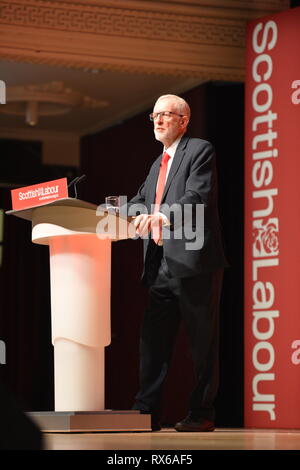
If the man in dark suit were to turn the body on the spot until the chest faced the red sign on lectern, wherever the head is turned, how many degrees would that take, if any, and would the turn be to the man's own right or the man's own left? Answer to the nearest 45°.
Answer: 0° — they already face it

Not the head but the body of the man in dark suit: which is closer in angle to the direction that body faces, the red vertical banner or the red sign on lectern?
the red sign on lectern

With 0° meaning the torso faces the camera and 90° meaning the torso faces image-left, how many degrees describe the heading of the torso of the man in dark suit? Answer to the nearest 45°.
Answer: approximately 45°

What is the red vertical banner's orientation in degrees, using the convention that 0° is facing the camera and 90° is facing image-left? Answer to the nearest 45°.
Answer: approximately 45°

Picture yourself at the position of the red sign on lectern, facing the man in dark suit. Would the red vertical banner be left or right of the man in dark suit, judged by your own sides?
left
